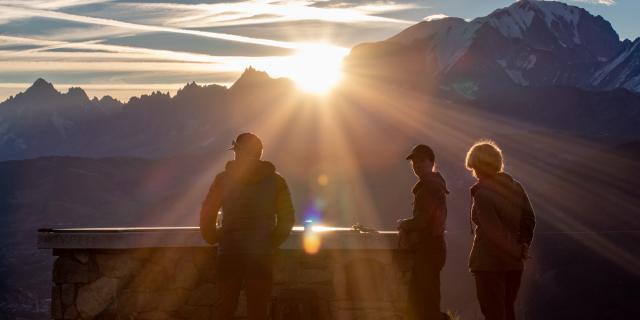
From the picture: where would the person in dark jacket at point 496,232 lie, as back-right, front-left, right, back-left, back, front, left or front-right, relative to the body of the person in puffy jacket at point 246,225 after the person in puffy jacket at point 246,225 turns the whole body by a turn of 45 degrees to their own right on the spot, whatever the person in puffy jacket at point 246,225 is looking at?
front-right

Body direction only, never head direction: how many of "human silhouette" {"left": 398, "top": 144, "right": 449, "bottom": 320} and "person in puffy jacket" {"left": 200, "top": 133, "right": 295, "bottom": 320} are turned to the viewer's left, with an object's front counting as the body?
1

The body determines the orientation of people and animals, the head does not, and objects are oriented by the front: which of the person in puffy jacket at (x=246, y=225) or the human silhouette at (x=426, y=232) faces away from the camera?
the person in puffy jacket

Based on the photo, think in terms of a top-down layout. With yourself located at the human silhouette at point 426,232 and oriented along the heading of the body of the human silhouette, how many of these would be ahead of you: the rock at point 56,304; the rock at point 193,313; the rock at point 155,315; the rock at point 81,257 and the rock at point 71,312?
5

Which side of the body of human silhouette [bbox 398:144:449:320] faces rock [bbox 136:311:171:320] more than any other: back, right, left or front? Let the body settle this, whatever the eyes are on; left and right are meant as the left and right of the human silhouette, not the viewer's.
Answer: front

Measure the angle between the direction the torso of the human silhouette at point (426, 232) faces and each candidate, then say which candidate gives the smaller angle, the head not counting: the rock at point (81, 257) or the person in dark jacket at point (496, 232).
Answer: the rock

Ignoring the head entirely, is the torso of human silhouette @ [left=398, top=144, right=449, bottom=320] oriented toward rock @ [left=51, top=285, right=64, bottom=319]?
yes

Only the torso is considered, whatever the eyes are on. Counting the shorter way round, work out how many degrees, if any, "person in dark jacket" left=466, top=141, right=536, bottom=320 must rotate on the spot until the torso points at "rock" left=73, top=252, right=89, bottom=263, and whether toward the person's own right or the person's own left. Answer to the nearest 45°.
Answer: approximately 45° to the person's own left

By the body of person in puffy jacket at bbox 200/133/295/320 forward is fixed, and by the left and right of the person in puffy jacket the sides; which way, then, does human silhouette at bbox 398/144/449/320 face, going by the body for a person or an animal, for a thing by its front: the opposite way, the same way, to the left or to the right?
to the left

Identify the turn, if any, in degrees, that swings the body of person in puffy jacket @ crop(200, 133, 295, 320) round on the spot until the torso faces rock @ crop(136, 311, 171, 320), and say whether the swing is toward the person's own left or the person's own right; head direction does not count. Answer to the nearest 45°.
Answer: approximately 45° to the person's own left

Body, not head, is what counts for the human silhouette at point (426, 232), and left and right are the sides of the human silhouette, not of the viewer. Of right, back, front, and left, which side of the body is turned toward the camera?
left

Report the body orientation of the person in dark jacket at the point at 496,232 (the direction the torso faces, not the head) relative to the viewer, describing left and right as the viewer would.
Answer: facing away from the viewer and to the left of the viewer

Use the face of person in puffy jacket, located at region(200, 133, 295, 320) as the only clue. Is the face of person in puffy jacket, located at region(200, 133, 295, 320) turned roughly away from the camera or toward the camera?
away from the camera

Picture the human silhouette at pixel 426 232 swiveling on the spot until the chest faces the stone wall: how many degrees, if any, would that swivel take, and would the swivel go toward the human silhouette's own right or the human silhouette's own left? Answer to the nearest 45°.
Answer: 0° — they already face it

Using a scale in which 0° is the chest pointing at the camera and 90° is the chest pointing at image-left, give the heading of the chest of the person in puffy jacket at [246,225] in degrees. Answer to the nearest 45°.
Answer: approximately 180°
